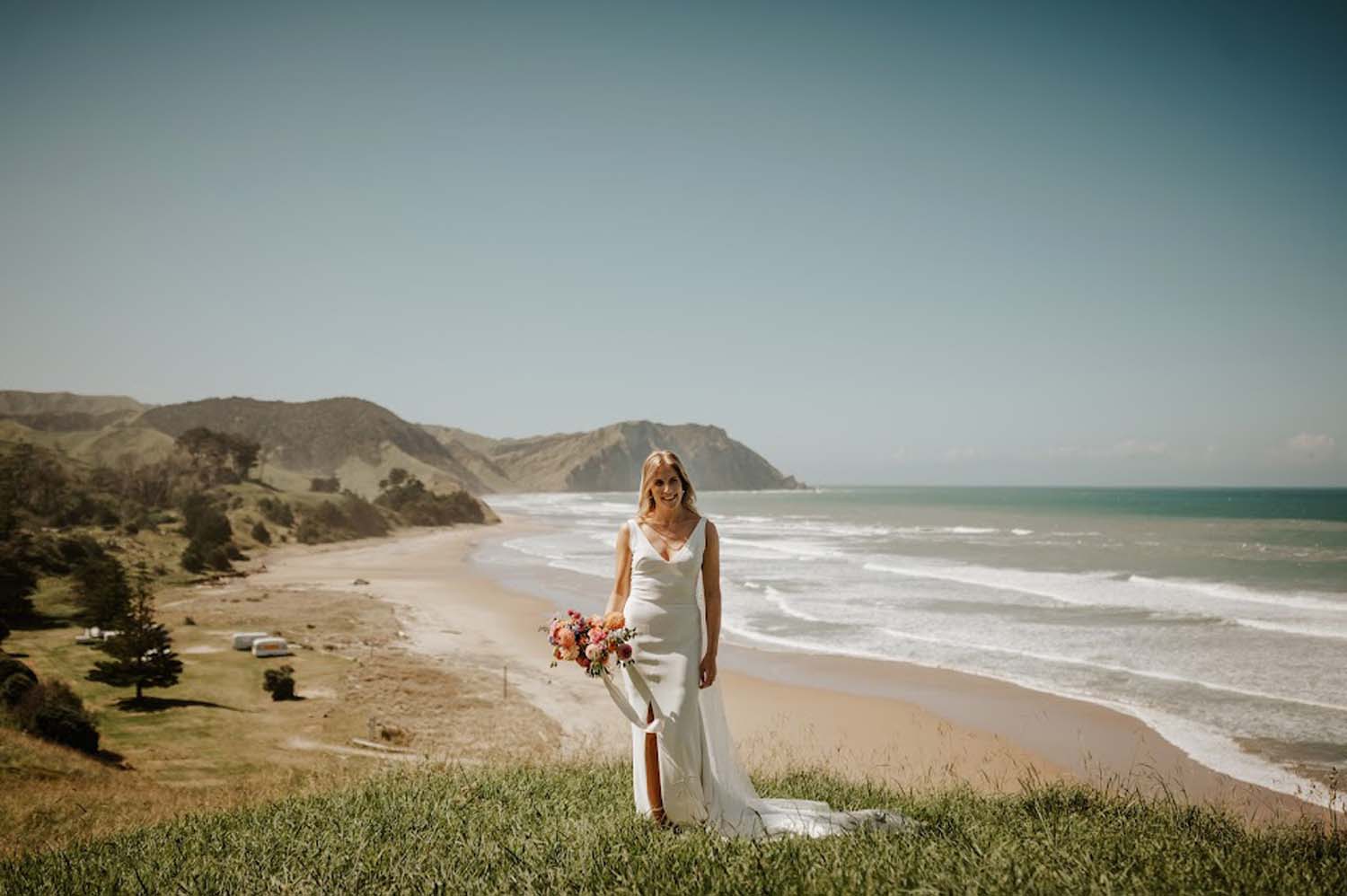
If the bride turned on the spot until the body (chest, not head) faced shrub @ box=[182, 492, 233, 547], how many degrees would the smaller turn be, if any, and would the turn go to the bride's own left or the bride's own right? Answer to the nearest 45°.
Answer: approximately 135° to the bride's own right

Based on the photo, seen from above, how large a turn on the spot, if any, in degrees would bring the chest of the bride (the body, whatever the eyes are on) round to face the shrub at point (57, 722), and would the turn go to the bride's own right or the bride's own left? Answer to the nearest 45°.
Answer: approximately 135° to the bride's own right

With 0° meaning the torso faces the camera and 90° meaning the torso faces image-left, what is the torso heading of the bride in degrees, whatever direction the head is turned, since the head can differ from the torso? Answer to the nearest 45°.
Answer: approximately 0°

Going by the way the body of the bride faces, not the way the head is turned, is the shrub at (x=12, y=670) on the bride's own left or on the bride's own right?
on the bride's own right

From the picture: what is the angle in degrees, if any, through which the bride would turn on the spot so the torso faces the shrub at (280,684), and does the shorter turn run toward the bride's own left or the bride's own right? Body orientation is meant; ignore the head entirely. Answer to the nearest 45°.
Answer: approximately 135° to the bride's own right

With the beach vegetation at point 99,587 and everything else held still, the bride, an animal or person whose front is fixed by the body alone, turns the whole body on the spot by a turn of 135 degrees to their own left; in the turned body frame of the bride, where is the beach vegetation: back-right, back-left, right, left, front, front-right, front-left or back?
left

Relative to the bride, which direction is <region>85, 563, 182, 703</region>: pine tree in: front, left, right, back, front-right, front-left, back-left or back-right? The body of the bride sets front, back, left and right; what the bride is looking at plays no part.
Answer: back-right
